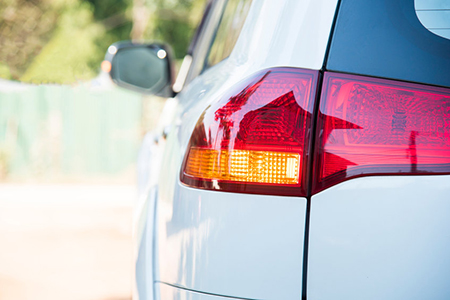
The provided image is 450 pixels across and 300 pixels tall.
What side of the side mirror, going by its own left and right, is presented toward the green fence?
back

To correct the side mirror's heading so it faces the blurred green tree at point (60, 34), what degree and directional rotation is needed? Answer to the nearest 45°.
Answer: approximately 180°

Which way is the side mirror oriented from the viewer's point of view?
toward the camera
